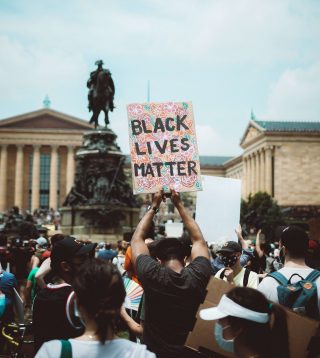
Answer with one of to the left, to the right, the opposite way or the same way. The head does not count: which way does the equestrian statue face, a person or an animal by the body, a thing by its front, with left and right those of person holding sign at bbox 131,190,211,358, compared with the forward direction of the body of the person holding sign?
the opposite way

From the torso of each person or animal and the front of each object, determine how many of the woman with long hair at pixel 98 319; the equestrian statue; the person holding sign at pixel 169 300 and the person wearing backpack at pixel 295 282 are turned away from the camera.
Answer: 3

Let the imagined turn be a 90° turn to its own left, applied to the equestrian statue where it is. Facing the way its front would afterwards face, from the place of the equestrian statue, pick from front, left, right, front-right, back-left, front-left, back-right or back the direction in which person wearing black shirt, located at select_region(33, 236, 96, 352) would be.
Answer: right

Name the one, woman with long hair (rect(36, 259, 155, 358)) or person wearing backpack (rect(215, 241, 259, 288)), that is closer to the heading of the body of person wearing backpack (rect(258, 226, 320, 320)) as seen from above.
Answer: the person wearing backpack

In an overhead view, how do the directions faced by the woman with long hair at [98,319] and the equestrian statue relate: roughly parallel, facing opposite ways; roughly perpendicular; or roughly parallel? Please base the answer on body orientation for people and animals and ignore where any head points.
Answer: roughly parallel, facing opposite ways

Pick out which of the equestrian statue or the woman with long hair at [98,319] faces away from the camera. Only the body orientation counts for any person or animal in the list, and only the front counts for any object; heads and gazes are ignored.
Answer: the woman with long hair

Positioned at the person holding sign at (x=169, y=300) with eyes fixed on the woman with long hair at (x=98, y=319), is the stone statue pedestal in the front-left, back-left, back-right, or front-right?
back-right

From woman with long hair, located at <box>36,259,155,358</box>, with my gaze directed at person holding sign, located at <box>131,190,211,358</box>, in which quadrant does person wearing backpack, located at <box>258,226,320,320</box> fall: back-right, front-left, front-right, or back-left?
front-right

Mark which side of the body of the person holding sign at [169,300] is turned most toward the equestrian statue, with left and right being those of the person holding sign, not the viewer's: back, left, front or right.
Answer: front

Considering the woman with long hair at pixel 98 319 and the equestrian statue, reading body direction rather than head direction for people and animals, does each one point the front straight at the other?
yes

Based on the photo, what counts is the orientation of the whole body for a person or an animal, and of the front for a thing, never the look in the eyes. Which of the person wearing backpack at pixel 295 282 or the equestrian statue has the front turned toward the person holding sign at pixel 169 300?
the equestrian statue

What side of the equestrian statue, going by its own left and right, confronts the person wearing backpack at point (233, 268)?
front

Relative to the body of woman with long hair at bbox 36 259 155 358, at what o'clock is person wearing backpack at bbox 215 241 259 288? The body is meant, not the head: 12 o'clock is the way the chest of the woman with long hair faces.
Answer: The person wearing backpack is roughly at 1 o'clock from the woman with long hair.

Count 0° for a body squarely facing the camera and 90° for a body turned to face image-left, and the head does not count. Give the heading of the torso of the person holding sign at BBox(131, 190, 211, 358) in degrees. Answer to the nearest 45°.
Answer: approximately 180°

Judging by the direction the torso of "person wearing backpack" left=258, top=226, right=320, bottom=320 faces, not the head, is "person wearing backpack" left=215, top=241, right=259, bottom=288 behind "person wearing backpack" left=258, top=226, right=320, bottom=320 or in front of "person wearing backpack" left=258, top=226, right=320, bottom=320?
in front

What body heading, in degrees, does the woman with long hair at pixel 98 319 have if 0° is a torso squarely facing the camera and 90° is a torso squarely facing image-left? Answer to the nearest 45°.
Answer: approximately 180°

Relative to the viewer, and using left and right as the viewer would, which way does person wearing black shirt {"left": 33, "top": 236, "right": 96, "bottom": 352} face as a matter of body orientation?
facing away from the viewer and to the right of the viewer

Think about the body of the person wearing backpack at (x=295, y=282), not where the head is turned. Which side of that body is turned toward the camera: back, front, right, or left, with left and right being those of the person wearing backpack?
back

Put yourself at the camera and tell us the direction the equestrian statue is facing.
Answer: facing the viewer
